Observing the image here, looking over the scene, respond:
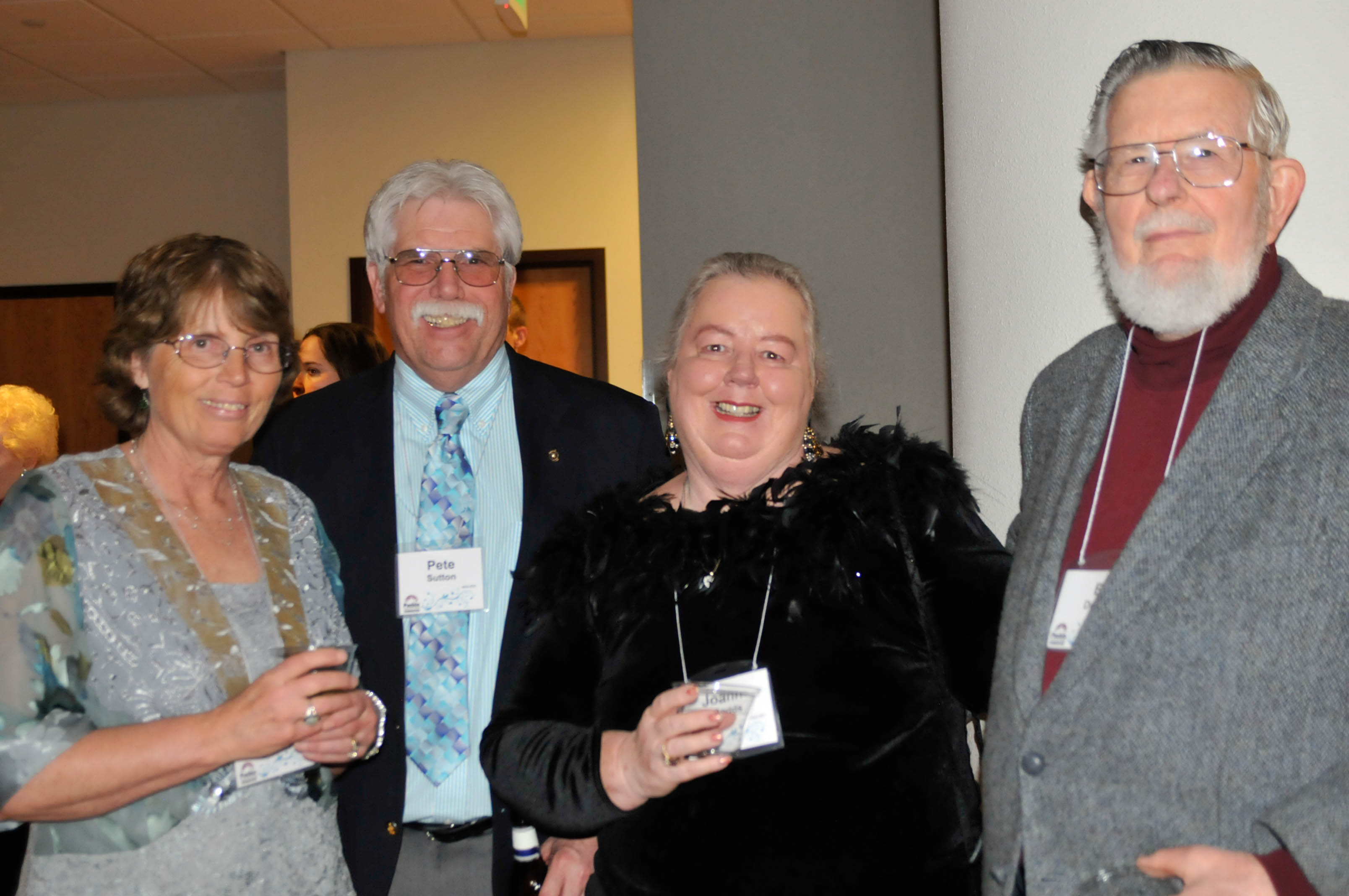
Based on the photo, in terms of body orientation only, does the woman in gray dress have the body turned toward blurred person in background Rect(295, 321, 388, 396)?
no

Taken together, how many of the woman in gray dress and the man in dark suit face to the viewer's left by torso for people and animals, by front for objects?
0

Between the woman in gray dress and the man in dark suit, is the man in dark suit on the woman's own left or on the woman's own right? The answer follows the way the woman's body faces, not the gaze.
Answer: on the woman's own left

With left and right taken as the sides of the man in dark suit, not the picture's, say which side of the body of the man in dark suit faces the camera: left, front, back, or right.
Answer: front

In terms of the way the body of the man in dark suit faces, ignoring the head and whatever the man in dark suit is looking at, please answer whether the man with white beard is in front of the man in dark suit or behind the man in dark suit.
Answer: in front

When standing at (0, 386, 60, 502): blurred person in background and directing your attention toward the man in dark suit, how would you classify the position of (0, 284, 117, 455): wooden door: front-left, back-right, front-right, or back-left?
back-left

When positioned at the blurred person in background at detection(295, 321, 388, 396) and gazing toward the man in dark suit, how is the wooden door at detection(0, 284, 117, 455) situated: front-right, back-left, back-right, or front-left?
back-right

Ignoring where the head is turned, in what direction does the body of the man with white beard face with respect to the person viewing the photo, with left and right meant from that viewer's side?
facing the viewer and to the left of the viewer

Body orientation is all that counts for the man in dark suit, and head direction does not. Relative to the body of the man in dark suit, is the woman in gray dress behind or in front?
in front

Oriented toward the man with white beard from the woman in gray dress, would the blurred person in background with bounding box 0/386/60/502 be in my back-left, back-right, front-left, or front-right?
back-left

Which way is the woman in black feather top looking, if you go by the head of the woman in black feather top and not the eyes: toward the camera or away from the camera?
toward the camera

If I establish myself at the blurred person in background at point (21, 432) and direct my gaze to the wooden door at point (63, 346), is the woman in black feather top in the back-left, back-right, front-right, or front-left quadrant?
back-right

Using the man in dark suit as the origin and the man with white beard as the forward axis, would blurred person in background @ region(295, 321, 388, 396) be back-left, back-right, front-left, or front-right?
back-left

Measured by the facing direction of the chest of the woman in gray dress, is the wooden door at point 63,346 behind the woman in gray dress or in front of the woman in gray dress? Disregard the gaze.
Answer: behind

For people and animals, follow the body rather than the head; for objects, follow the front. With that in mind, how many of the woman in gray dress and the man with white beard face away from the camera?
0

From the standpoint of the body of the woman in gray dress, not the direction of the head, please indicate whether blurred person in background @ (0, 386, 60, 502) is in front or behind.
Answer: behind

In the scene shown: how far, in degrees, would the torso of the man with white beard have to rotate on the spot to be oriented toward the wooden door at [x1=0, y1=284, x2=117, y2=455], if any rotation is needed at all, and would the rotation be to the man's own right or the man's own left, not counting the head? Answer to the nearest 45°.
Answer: approximately 90° to the man's own right
